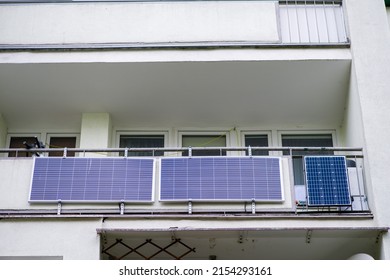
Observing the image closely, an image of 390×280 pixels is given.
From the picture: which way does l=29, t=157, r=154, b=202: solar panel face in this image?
toward the camera

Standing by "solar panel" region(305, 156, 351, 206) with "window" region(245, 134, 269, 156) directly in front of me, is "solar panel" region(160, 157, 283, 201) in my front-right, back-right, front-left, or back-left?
front-left

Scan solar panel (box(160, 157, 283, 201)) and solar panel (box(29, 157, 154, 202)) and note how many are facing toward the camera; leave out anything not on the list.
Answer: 2

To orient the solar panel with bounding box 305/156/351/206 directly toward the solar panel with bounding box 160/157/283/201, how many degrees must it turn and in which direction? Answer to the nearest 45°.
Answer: approximately 90° to its right

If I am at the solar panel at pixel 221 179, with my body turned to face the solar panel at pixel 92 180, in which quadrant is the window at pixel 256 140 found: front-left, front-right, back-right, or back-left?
back-right

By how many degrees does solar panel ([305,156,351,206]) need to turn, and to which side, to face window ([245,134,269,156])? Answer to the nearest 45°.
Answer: approximately 135° to its right

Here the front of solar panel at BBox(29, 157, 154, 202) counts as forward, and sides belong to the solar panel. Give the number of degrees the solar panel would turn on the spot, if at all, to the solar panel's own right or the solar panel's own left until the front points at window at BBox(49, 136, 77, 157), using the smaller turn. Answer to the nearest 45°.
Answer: approximately 180°

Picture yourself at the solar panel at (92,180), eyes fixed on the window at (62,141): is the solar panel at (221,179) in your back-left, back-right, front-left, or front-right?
back-right

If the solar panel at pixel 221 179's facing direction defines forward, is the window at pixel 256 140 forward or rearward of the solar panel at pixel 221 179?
rearward

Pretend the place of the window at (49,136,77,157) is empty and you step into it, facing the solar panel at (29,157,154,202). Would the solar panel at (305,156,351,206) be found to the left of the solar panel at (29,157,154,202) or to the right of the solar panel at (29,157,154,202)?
left

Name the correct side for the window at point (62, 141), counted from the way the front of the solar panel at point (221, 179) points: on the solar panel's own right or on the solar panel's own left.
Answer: on the solar panel's own right

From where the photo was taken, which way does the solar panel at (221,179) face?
toward the camera

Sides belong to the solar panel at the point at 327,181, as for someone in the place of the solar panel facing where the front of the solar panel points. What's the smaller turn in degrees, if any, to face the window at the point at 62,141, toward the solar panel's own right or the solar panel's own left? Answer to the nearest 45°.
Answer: approximately 90° to the solar panel's own right

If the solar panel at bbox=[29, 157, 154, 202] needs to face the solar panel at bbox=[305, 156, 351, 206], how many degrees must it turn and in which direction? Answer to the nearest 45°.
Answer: approximately 90° to its left

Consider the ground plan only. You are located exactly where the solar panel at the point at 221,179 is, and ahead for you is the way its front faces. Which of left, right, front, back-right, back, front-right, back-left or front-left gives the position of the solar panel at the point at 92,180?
right
